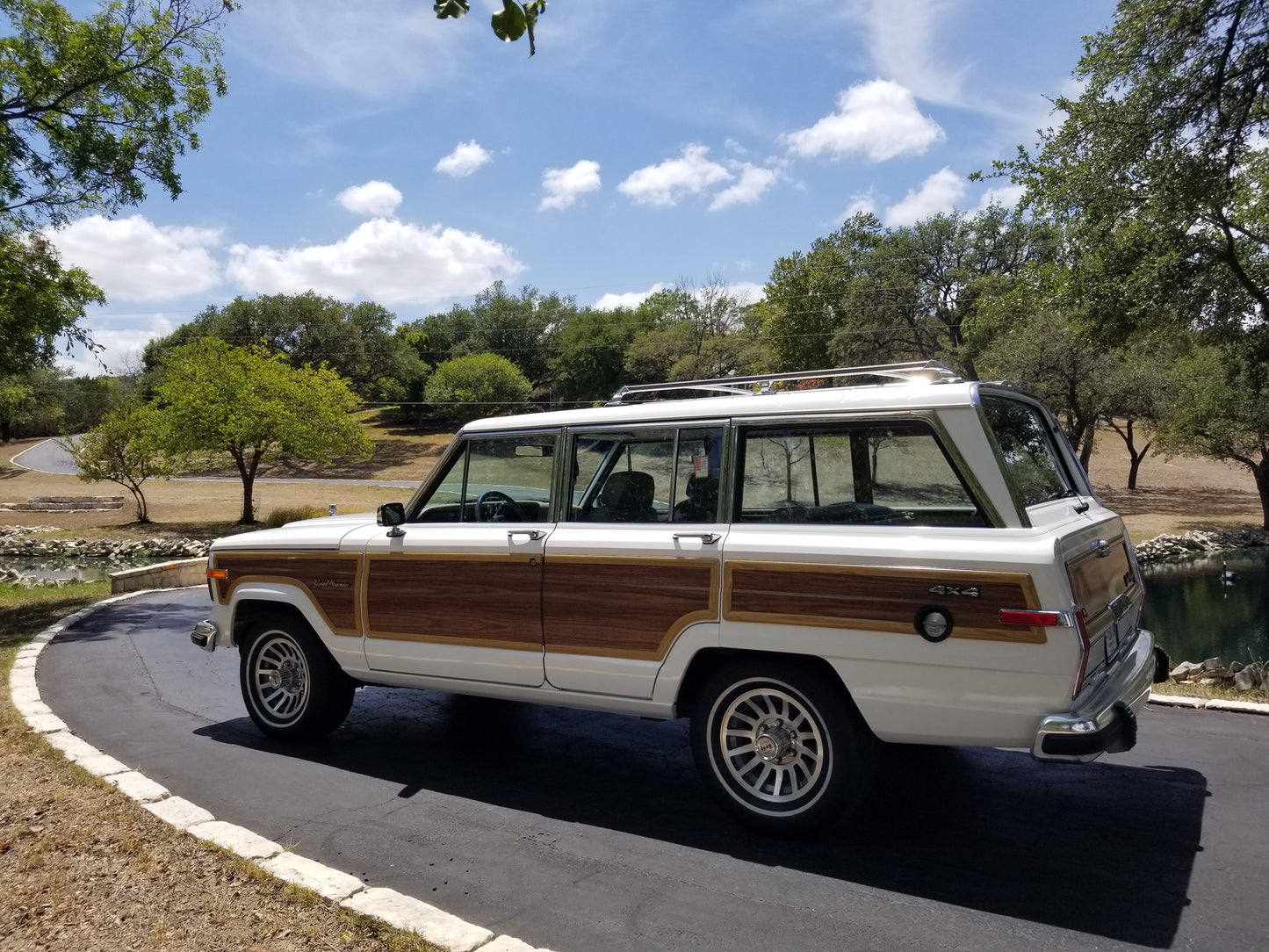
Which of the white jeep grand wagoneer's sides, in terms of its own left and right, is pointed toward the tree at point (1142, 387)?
right

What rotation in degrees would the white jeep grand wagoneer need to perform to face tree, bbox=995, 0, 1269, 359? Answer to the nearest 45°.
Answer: approximately 90° to its right

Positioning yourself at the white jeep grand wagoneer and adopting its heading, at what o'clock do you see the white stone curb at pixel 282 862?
The white stone curb is roughly at 10 o'clock from the white jeep grand wagoneer.

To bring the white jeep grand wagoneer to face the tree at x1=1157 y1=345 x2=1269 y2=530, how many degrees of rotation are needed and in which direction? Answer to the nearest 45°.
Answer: approximately 90° to its right

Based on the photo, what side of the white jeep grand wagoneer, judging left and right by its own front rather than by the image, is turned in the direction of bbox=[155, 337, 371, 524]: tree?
front

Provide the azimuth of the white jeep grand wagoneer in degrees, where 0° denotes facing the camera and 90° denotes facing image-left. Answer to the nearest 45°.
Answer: approximately 135°

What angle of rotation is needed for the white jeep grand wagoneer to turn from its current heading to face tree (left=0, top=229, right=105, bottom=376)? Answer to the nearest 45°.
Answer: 0° — it already faces it
